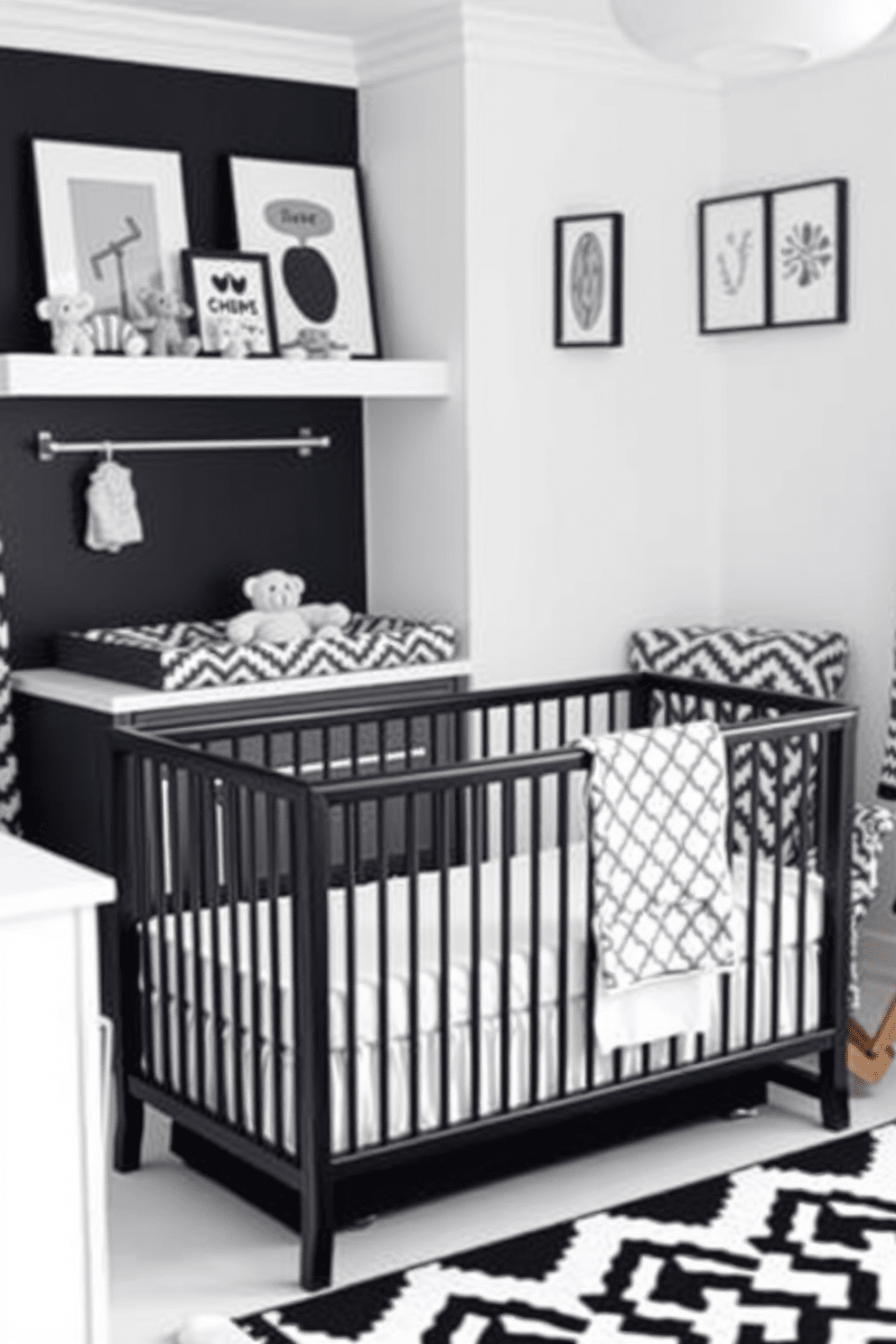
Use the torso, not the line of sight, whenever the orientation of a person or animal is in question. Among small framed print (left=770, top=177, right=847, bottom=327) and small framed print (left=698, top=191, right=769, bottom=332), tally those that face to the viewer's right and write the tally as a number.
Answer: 0

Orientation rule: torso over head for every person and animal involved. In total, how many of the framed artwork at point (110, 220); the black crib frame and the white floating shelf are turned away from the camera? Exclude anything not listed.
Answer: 0

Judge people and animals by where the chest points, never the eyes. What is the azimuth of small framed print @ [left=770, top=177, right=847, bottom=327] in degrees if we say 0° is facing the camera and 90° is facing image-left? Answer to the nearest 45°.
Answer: approximately 45°

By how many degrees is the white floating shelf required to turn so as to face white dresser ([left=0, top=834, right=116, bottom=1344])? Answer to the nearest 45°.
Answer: approximately 45° to its right

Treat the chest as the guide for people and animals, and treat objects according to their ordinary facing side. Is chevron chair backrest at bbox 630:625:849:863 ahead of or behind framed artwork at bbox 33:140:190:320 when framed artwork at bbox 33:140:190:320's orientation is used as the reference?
ahead

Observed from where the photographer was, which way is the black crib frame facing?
facing the viewer and to the right of the viewer
